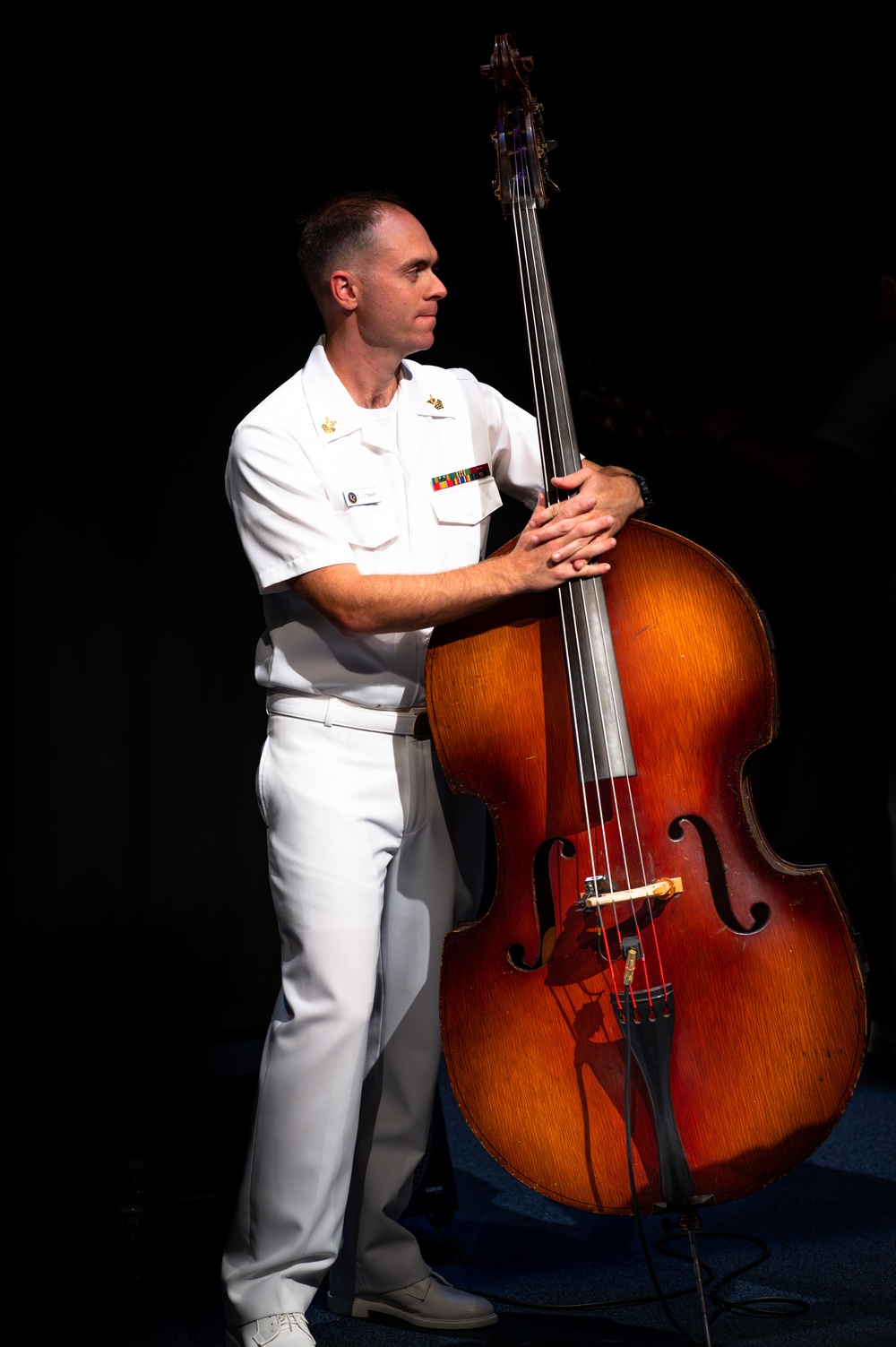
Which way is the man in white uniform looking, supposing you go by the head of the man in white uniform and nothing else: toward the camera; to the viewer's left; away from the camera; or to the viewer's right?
to the viewer's right

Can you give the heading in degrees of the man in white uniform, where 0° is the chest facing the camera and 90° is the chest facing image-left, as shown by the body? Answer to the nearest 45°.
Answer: approximately 315°

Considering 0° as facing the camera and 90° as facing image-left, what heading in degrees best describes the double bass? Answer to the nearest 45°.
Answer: approximately 0°
